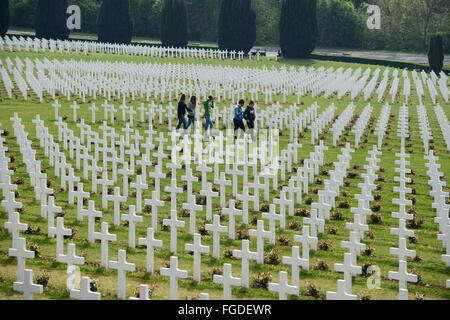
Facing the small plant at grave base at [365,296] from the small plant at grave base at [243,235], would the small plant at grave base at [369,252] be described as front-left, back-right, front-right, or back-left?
front-left

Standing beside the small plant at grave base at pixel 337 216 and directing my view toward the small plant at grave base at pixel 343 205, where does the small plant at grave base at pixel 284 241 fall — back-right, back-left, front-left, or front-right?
back-left

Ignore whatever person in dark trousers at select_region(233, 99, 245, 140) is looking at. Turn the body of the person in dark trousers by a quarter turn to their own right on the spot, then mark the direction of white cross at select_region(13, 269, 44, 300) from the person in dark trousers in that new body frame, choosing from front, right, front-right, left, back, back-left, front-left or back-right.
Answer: front

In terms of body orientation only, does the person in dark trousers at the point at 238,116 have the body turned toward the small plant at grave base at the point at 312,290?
no

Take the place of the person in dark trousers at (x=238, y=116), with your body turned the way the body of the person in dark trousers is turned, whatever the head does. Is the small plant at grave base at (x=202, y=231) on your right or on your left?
on your right

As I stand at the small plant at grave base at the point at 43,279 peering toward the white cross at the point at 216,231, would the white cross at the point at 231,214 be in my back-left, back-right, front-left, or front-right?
front-left

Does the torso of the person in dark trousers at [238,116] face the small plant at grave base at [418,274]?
no
